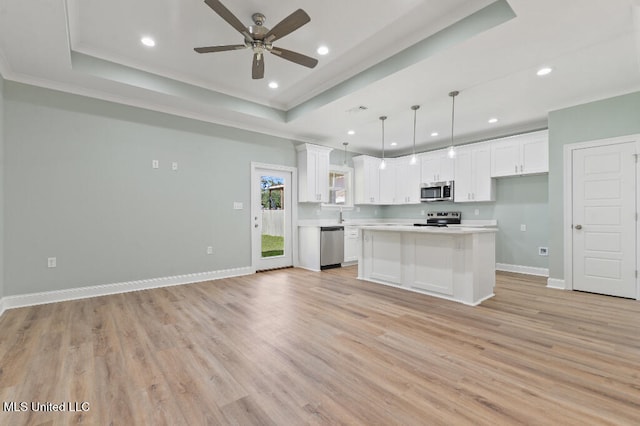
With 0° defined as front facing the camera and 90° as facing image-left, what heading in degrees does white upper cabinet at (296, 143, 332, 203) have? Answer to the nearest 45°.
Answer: approximately 315°

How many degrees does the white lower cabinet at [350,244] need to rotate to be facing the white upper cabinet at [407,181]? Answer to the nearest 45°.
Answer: approximately 90° to its left

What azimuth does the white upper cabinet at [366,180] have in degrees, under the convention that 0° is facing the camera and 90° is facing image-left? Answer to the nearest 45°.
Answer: approximately 315°

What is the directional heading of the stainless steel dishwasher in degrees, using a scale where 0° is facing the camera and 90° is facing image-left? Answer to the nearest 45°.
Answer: approximately 315°

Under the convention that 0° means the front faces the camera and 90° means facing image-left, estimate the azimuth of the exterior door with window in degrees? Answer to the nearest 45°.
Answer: approximately 315°
